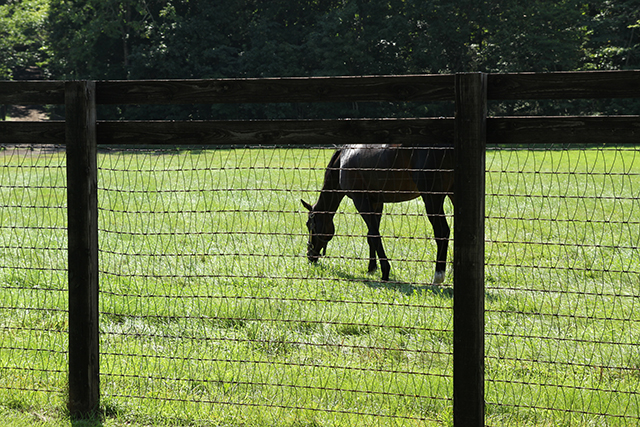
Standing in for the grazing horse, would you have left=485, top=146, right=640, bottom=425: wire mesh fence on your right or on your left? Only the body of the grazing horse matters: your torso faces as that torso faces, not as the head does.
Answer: on your left

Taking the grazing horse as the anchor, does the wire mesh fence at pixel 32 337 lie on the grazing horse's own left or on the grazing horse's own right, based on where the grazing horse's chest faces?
on the grazing horse's own left

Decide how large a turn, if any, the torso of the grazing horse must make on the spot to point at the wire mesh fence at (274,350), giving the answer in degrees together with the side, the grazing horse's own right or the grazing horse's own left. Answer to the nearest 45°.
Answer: approximately 90° to the grazing horse's own left

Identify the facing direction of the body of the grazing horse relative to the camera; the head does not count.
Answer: to the viewer's left

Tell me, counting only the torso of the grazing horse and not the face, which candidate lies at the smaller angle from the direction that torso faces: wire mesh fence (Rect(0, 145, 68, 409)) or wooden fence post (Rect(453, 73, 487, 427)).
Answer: the wire mesh fence

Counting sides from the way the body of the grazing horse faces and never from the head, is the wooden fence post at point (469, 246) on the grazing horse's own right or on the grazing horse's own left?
on the grazing horse's own left
